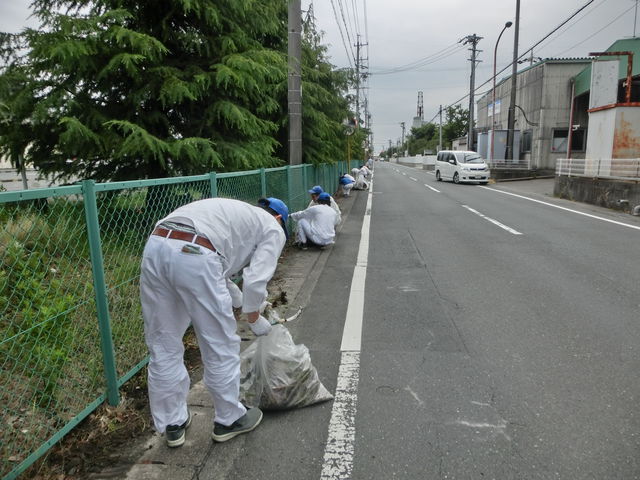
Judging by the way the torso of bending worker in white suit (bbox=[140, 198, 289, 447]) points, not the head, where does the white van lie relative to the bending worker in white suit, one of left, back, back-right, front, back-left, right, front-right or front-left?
front

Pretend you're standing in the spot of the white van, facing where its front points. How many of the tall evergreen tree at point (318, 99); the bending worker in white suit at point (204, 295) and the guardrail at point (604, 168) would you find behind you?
0

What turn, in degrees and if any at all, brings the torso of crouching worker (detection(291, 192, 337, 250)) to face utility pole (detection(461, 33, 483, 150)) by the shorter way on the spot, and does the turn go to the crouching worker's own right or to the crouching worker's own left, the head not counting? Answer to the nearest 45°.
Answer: approximately 90° to the crouching worker's own right

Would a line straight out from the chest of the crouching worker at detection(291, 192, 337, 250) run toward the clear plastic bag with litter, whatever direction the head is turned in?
no

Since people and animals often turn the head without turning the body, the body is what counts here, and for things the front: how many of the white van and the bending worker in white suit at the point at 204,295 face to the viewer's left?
0

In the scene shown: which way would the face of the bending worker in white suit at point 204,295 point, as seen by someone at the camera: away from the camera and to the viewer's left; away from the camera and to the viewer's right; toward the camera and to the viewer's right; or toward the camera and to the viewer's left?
away from the camera and to the viewer's right

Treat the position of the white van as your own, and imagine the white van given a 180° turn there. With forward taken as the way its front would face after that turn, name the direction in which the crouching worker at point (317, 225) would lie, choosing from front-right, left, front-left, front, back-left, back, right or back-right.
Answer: back-left

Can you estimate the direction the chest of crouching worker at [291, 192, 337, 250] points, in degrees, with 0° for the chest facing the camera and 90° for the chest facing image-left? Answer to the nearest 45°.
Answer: approximately 135°

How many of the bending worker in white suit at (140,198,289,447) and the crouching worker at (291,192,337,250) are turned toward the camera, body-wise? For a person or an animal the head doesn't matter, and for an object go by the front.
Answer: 0

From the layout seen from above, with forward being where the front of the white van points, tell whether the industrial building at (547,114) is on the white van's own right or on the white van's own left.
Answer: on the white van's own left

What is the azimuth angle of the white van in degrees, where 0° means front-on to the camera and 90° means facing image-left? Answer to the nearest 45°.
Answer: approximately 315°

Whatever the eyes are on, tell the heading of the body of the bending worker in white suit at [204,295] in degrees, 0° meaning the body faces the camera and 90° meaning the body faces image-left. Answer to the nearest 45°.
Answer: approximately 225°

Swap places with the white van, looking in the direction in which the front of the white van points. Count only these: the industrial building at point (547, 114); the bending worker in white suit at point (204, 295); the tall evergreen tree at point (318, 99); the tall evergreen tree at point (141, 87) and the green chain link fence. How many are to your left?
1

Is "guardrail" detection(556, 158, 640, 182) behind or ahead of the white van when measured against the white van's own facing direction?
ahead
